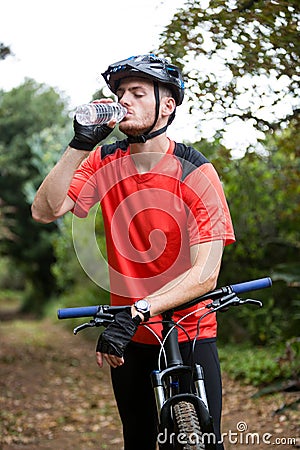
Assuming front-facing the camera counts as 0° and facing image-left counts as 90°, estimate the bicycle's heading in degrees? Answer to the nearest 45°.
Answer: approximately 0°

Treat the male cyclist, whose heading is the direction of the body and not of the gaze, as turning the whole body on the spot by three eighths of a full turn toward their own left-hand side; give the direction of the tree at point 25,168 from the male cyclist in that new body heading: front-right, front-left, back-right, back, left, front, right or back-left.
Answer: left

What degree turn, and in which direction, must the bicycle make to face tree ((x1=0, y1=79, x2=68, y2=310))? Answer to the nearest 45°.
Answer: approximately 180°

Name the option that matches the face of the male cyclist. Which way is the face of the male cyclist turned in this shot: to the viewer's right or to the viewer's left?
to the viewer's left

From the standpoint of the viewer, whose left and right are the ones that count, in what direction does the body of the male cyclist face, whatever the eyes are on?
facing the viewer and to the left of the viewer
